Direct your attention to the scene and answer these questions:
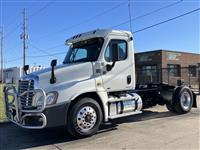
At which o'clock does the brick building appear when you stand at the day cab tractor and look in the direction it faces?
The brick building is roughly at 5 o'clock from the day cab tractor.

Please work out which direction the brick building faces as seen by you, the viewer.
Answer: facing the viewer and to the left of the viewer

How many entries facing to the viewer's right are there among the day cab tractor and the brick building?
0

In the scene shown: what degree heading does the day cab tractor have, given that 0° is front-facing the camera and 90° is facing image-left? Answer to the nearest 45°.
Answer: approximately 45°
